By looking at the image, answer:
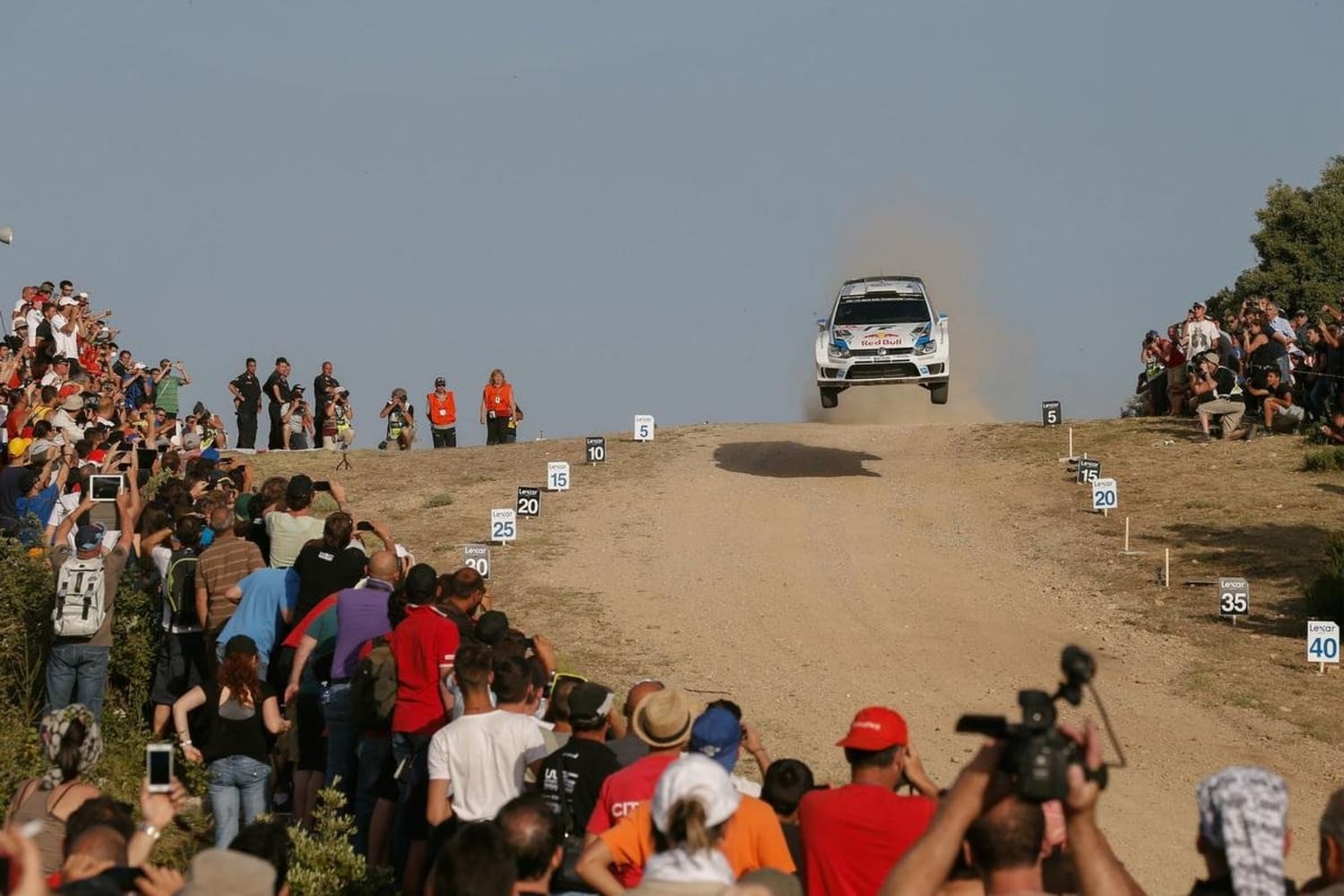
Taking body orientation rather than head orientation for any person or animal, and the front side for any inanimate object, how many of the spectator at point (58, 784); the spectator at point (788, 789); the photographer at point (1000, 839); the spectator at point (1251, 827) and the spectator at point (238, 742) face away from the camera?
5

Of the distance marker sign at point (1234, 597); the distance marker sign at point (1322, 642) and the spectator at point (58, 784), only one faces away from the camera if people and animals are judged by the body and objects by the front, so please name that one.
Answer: the spectator

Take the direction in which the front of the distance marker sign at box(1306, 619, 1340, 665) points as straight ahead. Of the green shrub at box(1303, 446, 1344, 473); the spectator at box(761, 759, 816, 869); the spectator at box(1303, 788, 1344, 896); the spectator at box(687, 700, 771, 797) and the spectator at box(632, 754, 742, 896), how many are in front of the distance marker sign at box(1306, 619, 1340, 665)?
4

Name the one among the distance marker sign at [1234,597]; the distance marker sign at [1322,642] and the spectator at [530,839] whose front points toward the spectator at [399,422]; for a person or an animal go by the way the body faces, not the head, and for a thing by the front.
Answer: the spectator at [530,839]

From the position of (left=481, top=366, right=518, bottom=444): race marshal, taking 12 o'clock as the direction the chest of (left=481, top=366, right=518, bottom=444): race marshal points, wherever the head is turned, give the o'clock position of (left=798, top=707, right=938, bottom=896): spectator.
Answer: (left=798, top=707, right=938, bottom=896): spectator is roughly at 12 o'clock from (left=481, top=366, right=518, bottom=444): race marshal.

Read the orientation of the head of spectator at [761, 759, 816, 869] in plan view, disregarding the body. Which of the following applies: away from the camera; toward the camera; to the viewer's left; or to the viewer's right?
away from the camera

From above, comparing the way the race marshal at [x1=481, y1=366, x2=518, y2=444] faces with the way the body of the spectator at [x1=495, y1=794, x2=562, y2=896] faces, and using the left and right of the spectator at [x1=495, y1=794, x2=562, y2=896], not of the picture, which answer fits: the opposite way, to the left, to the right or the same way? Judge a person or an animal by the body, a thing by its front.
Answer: the opposite way

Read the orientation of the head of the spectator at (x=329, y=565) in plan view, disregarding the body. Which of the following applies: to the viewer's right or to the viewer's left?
to the viewer's right

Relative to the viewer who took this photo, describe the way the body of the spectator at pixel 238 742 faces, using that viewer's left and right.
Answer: facing away from the viewer

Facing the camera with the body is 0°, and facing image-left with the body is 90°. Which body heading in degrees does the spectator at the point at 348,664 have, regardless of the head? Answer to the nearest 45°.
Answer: approximately 225°

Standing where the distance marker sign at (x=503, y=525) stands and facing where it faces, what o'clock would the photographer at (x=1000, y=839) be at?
The photographer is roughly at 12 o'clock from the distance marker sign.

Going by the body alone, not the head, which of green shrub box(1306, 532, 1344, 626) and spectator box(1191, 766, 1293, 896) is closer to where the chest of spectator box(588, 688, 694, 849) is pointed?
the green shrub

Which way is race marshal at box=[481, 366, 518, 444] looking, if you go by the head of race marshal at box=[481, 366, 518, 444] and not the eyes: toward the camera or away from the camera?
toward the camera

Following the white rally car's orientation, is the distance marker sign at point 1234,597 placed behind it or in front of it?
in front

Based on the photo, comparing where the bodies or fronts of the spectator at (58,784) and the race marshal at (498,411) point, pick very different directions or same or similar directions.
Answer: very different directions

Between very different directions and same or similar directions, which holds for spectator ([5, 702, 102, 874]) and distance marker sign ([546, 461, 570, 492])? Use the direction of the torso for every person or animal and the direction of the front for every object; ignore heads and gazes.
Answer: very different directions

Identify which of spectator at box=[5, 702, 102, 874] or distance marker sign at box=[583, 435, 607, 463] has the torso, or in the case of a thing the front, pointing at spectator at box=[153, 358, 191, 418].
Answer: spectator at box=[5, 702, 102, 874]

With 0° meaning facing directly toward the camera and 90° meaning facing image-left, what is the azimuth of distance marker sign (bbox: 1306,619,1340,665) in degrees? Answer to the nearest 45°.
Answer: approximately 0°

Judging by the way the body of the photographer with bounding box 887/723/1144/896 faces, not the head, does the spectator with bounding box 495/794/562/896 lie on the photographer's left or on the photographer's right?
on the photographer's left

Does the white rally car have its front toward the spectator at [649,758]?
yes

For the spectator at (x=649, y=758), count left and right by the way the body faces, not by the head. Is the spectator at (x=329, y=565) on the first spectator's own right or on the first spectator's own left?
on the first spectator's own left

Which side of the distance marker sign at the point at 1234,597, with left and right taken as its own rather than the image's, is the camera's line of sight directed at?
front

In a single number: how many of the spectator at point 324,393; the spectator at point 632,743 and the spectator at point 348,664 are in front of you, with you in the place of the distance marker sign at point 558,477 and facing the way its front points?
2

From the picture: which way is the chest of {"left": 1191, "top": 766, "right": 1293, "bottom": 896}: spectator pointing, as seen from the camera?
away from the camera
